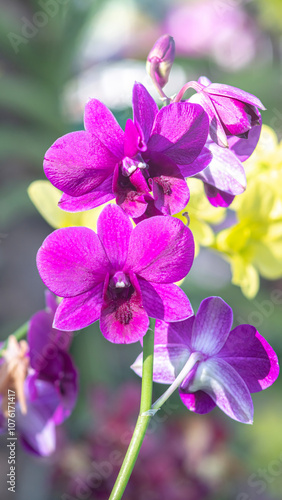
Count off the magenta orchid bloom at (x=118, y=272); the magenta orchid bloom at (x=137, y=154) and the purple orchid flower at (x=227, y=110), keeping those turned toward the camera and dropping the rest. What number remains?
2

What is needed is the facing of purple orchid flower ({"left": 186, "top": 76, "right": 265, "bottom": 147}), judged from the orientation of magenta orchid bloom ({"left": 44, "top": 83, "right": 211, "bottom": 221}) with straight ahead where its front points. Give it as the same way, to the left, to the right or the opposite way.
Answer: to the left

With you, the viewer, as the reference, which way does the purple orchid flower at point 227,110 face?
facing to the right of the viewer

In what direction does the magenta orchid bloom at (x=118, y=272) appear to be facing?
toward the camera

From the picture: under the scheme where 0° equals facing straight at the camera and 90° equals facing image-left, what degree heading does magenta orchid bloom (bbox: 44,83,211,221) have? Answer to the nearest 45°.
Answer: approximately 0°

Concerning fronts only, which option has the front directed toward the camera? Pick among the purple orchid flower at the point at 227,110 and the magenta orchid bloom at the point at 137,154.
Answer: the magenta orchid bloom

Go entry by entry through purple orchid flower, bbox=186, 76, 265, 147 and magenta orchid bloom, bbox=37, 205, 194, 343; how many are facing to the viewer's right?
1

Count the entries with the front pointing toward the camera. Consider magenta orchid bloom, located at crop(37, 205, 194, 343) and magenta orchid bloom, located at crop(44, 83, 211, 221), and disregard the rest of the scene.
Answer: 2
